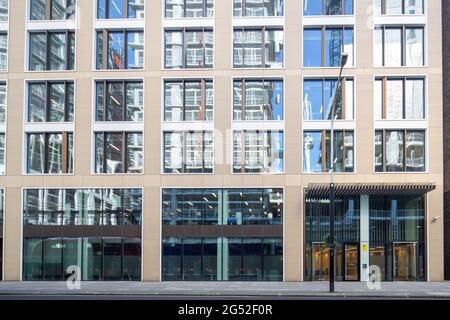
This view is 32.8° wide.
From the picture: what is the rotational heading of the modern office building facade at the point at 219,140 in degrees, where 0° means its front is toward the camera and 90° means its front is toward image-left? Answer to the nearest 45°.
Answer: approximately 0°
